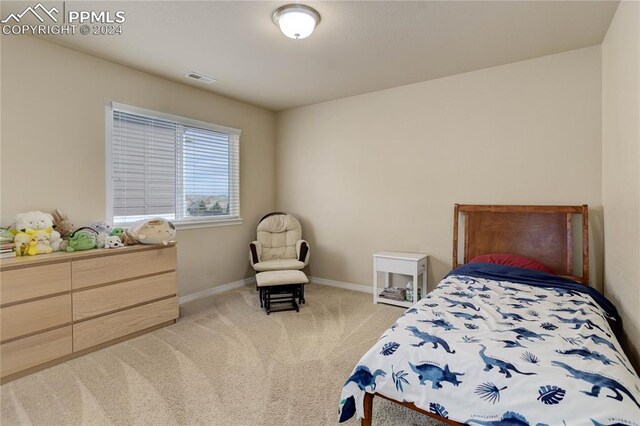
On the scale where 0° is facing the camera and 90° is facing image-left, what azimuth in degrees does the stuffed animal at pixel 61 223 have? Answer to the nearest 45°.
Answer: approximately 315°

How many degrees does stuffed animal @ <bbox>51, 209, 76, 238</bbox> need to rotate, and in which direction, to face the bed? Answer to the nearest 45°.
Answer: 0° — it already faces it

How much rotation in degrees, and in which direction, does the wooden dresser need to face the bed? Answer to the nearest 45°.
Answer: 0° — it already faces it

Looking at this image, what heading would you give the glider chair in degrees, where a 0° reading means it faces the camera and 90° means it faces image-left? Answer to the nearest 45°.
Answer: approximately 0°

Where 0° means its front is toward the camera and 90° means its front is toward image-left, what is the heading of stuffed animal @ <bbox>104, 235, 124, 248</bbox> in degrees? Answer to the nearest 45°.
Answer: approximately 315°

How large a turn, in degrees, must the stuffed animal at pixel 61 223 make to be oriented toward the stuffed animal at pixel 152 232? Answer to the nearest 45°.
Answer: approximately 45° to its left

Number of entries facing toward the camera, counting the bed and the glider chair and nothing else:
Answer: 2

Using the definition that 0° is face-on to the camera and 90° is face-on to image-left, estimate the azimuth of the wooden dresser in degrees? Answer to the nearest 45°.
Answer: approximately 315°
